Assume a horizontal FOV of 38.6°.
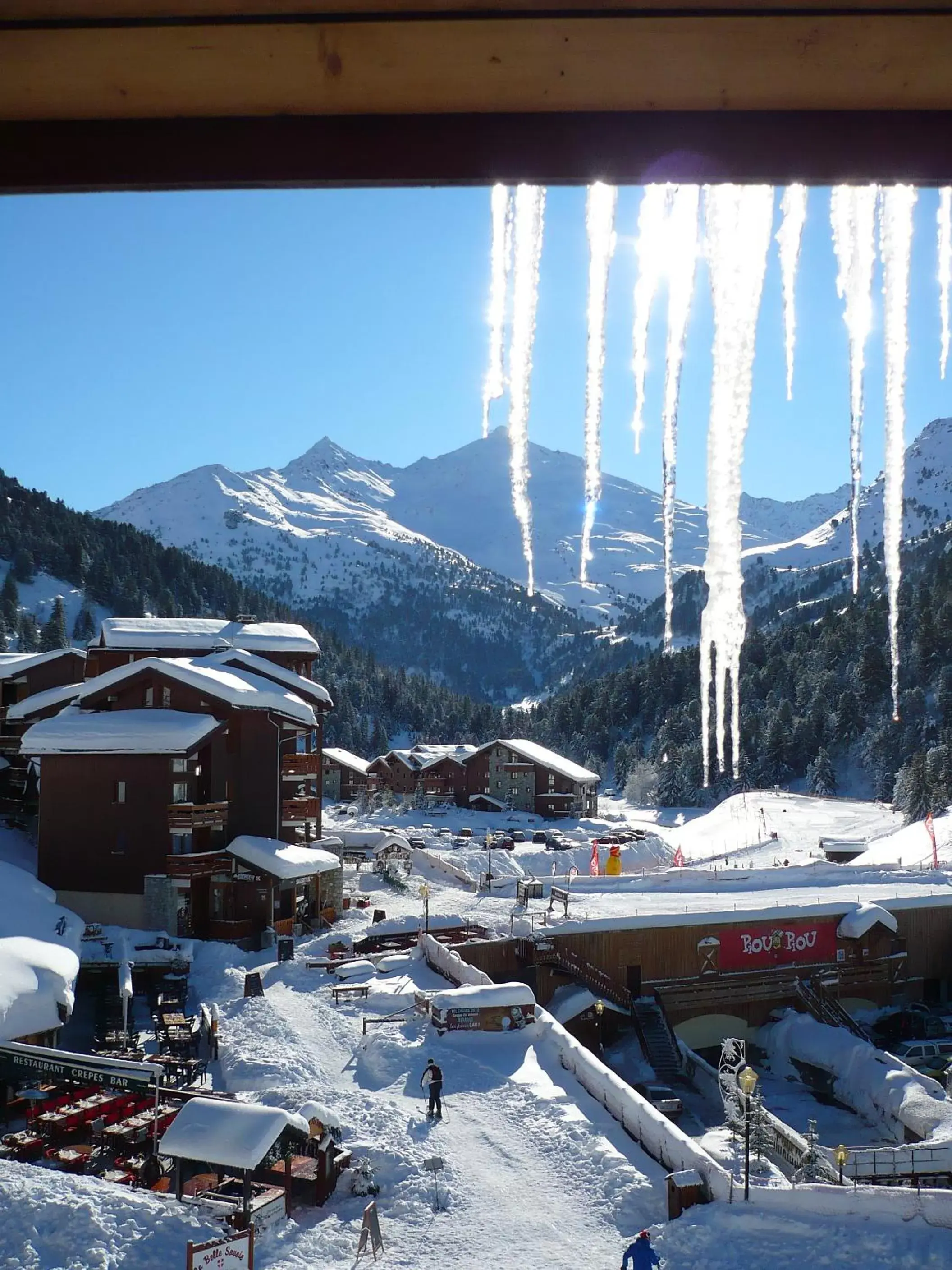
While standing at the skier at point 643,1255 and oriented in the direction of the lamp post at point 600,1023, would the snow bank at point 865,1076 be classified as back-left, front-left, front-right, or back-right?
front-right

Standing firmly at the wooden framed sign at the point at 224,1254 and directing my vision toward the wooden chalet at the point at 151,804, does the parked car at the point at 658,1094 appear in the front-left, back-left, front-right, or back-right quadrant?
front-right
